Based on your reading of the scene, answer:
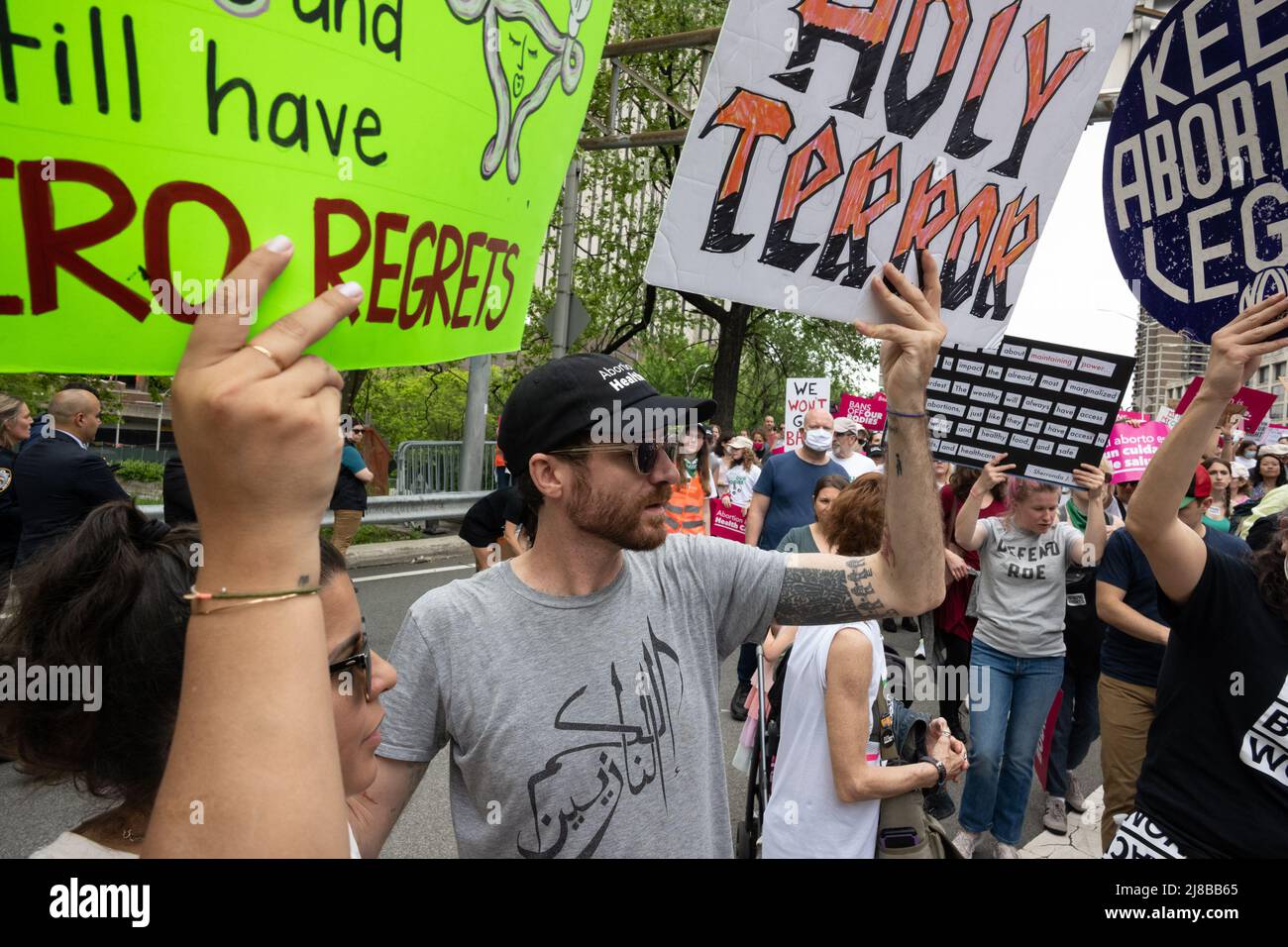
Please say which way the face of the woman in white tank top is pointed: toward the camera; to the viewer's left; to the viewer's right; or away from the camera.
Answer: away from the camera

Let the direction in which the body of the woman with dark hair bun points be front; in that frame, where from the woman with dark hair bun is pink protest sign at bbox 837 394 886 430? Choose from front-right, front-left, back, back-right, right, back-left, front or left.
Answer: front-left

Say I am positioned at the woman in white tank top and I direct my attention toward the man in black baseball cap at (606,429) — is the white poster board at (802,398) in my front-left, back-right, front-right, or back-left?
back-right

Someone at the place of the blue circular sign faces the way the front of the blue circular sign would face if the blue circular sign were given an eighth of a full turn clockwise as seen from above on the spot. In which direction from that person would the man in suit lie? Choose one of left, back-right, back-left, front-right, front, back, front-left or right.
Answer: front-right

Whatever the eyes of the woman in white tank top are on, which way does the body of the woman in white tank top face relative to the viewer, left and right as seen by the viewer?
facing away from the viewer and to the right of the viewer

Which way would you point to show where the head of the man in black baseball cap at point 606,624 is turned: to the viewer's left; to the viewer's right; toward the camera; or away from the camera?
to the viewer's right

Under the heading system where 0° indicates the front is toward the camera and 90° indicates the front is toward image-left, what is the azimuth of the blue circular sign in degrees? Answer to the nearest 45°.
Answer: approximately 0°

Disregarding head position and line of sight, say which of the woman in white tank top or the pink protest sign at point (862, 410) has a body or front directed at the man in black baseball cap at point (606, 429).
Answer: the pink protest sign

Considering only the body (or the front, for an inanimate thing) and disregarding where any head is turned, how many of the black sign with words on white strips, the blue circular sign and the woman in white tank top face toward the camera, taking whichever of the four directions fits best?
2

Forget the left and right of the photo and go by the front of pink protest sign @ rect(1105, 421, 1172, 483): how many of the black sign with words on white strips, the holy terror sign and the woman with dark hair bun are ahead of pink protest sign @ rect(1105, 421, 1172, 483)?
3

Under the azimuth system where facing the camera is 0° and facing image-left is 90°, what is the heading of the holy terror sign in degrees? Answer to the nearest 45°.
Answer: approximately 0°

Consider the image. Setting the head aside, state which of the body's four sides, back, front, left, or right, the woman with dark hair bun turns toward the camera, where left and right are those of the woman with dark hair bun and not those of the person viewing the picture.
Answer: right
